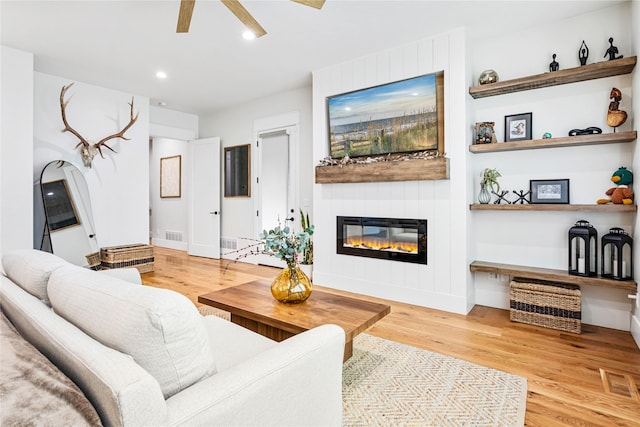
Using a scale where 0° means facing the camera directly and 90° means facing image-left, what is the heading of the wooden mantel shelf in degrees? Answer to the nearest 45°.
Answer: approximately 45°

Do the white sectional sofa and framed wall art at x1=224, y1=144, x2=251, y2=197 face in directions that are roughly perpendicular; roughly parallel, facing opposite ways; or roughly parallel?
roughly parallel, facing opposite ways

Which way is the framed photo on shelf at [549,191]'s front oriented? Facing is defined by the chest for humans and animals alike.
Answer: toward the camera

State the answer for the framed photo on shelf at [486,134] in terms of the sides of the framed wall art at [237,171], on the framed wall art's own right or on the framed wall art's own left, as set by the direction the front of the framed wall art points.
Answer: on the framed wall art's own left

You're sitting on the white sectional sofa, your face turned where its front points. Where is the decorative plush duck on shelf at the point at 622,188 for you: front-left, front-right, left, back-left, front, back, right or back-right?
front-right

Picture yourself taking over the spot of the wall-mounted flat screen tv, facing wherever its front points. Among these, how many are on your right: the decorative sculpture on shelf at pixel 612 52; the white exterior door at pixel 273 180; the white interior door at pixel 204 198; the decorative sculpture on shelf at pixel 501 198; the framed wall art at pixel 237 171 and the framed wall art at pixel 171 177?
4

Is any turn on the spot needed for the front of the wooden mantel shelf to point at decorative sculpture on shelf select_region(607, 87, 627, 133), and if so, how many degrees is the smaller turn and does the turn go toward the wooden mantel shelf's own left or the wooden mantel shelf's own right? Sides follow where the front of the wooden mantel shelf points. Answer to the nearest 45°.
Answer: approximately 135° to the wooden mantel shelf's own left

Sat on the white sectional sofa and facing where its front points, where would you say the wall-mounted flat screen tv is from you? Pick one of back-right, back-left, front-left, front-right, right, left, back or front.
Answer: front

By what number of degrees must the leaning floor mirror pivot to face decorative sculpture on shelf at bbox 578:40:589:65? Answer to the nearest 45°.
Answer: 0° — it already faces it

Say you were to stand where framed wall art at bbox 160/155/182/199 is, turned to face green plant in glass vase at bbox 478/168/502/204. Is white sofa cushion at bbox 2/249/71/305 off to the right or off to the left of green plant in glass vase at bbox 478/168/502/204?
right

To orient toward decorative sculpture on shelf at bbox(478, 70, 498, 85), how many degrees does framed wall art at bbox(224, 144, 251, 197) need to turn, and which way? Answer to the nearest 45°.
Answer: approximately 90° to its left

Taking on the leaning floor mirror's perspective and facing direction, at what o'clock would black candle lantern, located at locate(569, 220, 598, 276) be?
The black candle lantern is roughly at 12 o'clock from the leaning floor mirror.

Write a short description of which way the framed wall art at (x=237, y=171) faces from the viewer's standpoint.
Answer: facing the viewer and to the left of the viewer

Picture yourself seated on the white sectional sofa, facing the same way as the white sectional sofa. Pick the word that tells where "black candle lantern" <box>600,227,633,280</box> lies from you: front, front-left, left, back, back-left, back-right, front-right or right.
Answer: front-right

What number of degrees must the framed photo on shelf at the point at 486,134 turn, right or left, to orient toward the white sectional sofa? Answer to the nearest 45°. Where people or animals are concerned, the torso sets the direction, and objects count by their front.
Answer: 0° — it already faces it

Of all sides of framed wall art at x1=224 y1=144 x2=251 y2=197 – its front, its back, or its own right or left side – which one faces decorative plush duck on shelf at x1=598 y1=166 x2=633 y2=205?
left

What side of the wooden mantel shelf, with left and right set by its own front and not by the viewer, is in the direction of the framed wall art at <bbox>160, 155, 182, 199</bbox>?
right

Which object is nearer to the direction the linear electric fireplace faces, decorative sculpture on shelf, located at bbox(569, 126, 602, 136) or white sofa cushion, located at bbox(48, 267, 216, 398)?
the white sofa cushion

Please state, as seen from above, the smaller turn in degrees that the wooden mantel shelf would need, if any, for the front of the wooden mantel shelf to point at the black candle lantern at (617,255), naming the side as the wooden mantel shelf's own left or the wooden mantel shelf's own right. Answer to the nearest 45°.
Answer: approximately 135° to the wooden mantel shelf's own left
